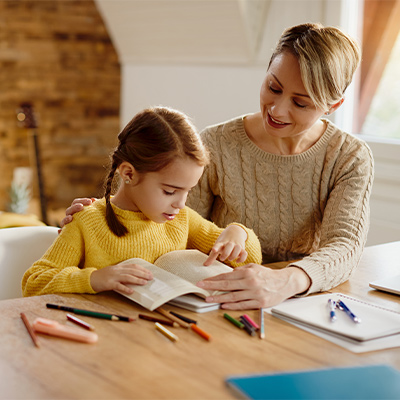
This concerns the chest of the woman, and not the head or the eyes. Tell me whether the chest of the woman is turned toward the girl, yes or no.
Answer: yes

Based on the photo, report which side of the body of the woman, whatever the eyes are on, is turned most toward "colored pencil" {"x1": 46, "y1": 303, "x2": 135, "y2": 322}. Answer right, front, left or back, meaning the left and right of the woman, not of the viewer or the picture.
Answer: front

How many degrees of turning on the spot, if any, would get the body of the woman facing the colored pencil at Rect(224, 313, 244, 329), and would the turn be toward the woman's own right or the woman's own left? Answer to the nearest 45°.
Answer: approximately 45° to the woman's own left

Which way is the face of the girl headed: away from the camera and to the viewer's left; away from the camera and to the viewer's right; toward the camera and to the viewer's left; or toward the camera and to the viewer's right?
toward the camera and to the viewer's right

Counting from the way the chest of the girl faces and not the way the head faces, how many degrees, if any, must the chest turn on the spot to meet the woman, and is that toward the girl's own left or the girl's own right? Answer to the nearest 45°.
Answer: approximately 90° to the girl's own left

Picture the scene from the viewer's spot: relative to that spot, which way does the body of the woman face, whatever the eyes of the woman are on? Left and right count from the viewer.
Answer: facing the viewer and to the left of the viewer

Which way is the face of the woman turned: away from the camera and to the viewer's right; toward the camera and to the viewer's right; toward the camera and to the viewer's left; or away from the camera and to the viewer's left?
toward the camera and to the viewer's left

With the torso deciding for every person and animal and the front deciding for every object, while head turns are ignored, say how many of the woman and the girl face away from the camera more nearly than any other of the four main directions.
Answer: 0

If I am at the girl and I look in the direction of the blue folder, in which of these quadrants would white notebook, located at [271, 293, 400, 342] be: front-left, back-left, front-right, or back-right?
front-left

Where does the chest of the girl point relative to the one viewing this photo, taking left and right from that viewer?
facing the viewer and to the right of the viewer
